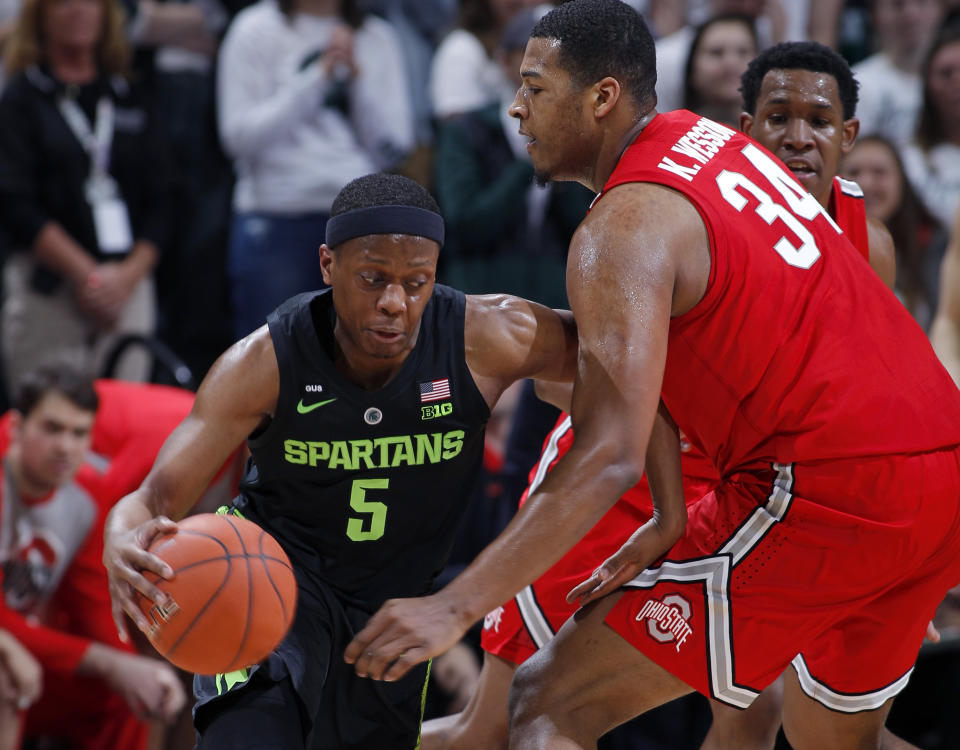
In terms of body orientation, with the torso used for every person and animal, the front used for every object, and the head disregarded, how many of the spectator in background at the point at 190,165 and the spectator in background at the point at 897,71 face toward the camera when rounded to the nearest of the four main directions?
2

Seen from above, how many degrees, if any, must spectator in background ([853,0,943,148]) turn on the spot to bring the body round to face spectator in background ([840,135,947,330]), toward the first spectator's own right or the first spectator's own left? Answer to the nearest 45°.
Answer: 0° — they already face them

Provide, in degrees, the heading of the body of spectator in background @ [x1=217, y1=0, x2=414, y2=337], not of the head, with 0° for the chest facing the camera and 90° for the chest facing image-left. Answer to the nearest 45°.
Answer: approximately 0°

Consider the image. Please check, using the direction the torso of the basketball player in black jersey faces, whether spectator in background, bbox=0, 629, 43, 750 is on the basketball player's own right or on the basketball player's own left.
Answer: on the basketball player's own right

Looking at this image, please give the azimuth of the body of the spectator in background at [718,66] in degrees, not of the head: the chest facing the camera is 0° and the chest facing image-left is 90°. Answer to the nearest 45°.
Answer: approximately 0°

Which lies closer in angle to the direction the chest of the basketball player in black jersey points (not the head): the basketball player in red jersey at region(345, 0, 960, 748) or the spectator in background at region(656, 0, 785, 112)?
the basketball player in red jersey

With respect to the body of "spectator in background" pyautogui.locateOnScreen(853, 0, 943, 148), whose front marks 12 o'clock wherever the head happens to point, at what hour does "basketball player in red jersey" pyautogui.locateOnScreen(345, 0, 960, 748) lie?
The basketball player in red jersey is roughly at 12 o'clock from the spectator in background.

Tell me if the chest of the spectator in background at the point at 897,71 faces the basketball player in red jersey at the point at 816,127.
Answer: yes

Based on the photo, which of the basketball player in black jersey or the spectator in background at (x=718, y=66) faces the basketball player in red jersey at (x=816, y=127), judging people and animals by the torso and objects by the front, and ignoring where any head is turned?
the spectator in background
